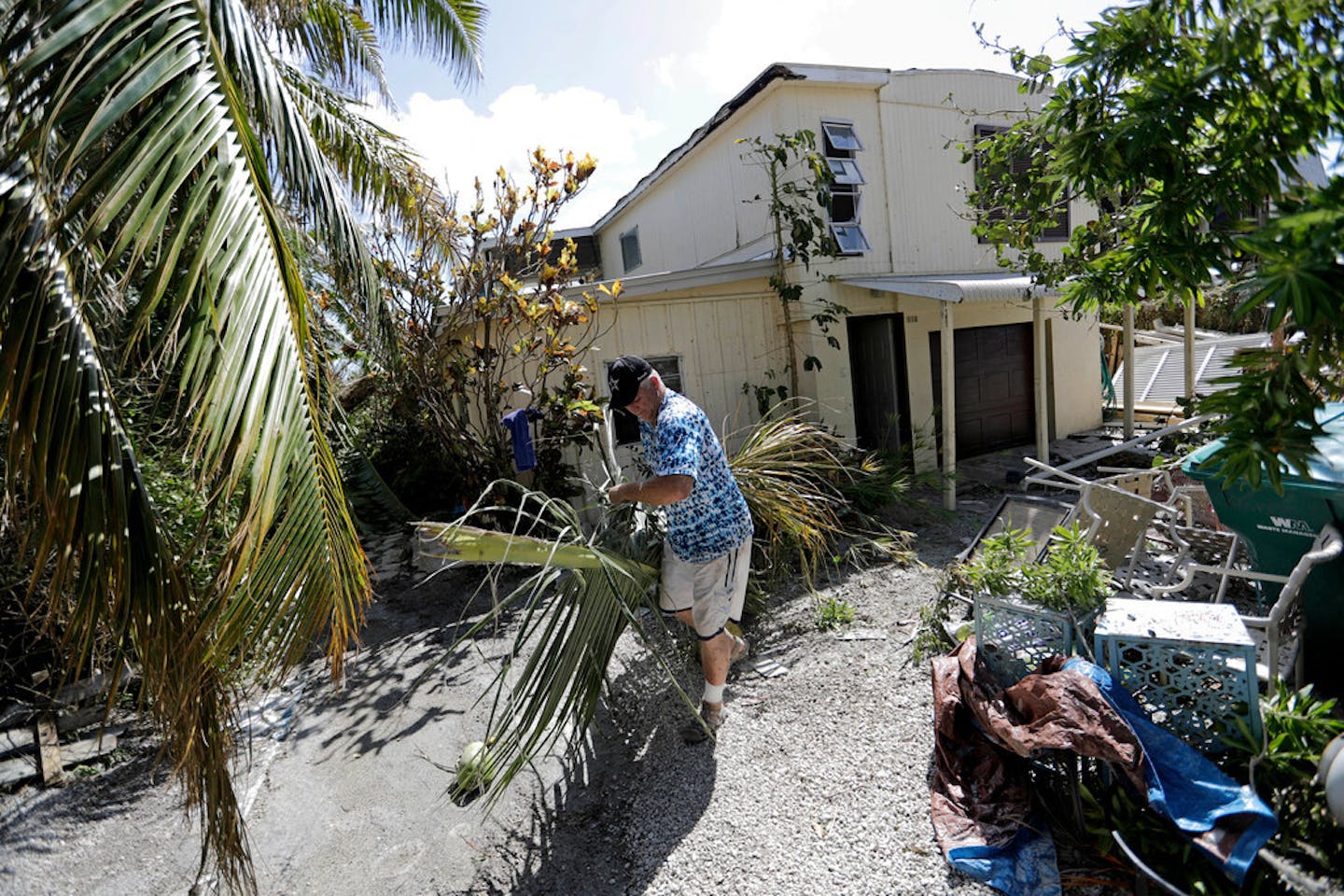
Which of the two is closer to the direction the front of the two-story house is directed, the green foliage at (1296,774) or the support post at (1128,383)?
the green foliage

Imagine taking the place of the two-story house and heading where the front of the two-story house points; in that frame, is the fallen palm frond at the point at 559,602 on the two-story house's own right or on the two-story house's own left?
on the two-story house's own right

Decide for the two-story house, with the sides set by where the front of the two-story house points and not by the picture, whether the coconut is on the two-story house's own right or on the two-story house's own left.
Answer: on the two-story house's own right

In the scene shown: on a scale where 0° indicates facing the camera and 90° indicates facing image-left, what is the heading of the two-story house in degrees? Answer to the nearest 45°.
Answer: approximately 315°

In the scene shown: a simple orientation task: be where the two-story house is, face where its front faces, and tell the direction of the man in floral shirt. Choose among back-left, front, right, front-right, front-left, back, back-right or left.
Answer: front-right

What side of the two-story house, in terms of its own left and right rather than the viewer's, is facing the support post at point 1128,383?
left

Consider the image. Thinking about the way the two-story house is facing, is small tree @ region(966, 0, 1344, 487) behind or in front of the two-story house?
in front

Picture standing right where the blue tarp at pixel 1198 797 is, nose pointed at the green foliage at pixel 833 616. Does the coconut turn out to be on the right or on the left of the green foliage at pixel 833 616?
left

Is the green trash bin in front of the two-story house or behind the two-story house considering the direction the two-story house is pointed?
in front

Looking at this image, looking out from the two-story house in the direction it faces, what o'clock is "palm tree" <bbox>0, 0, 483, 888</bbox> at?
The palm tree is roughly at 2 o'clock from the two-story house.

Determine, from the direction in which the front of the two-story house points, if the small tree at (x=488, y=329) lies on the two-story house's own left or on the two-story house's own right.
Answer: on the two-story house's own right

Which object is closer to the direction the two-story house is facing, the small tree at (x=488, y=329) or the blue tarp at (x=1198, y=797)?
the blue tarp

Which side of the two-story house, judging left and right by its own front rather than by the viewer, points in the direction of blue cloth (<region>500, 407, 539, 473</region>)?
right

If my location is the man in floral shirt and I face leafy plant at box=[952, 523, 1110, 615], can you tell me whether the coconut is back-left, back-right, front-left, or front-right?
back-right
